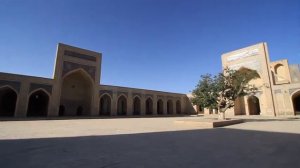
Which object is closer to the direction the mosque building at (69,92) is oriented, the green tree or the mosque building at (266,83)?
the green tree

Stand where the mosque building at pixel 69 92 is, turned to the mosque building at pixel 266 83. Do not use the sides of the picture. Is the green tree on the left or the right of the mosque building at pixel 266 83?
right

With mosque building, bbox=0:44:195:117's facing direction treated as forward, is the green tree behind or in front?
in front

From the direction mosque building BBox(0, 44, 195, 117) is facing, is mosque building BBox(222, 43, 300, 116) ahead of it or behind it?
ahead

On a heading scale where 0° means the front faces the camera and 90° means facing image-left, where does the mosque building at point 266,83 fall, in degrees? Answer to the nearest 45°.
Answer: approximately 45°

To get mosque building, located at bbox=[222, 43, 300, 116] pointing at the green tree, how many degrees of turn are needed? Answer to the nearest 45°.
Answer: approximately 45° to its left

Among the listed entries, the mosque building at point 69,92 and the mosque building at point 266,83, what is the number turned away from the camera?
0

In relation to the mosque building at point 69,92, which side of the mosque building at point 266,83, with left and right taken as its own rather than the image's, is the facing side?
front
